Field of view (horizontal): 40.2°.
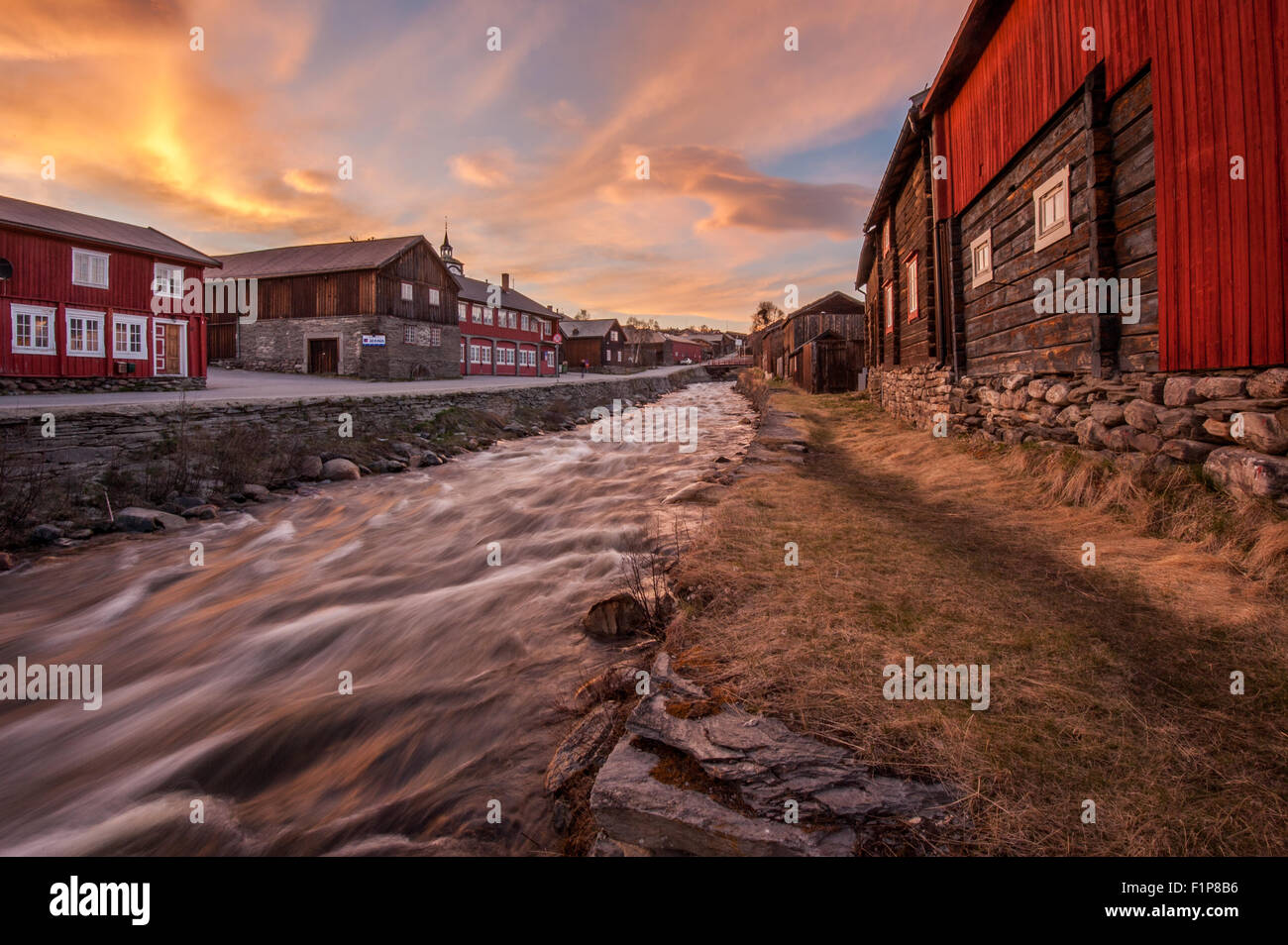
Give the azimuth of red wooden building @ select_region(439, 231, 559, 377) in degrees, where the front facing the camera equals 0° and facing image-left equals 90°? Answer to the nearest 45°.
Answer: approximately 315°

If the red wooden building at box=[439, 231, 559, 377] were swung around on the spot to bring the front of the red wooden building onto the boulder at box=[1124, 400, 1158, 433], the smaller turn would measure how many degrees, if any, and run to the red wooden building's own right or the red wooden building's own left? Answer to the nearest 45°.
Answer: approximately 45° to the red wooden building's own right

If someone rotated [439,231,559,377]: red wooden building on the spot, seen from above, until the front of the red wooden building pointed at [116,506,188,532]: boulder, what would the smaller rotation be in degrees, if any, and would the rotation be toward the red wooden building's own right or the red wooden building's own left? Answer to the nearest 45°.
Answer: approximately 45° to the red wooden building's own right

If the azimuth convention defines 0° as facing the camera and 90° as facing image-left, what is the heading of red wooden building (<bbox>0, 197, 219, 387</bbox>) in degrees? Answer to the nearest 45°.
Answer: approximately 315°
